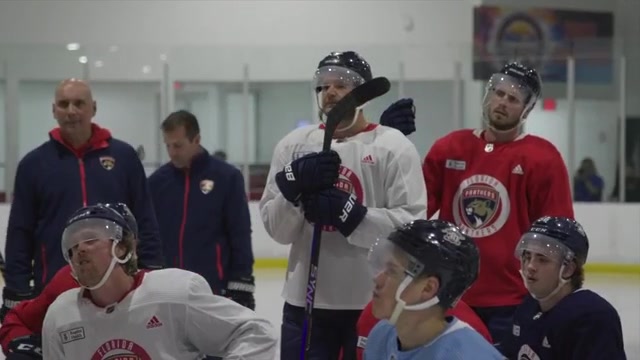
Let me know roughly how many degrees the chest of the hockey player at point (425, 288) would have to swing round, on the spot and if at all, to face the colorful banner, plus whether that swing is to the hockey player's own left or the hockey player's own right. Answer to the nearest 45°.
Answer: approximately 135° to the hockey player's own right

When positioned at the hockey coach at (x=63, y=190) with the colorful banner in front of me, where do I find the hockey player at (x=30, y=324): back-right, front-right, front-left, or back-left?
back-right

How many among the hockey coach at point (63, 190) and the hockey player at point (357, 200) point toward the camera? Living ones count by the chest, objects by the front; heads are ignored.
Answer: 2

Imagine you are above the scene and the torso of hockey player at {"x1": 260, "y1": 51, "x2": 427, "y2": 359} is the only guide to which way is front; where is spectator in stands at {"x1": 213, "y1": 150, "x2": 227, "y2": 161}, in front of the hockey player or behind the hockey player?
behind

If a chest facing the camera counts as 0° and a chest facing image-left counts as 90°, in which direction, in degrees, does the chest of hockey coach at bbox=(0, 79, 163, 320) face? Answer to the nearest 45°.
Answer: approximately 0°

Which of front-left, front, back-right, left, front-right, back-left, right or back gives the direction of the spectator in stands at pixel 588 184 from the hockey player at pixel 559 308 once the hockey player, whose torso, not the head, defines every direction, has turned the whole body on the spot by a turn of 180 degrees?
front-left

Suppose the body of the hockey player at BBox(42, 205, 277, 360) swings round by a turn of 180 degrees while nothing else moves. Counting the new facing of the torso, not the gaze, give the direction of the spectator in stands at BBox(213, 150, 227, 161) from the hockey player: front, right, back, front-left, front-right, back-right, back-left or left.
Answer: front-left

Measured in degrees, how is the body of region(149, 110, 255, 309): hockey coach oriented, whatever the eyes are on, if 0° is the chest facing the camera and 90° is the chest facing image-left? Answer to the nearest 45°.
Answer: approximately 45°
